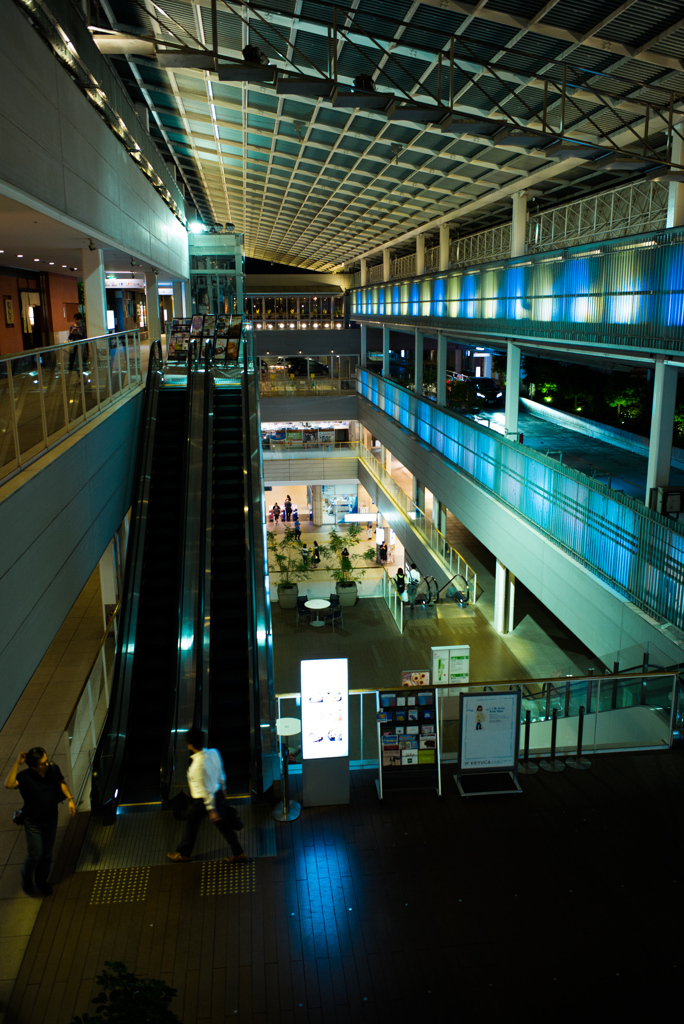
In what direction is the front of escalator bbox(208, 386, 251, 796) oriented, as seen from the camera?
facing the viewer

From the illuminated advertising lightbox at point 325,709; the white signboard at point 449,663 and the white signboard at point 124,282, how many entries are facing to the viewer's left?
0

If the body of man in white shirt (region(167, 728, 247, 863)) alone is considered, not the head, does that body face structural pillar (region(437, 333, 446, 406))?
no

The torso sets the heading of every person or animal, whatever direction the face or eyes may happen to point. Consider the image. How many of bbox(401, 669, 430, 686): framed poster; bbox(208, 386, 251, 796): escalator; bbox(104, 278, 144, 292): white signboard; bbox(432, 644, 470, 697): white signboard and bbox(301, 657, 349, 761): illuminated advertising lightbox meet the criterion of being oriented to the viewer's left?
0

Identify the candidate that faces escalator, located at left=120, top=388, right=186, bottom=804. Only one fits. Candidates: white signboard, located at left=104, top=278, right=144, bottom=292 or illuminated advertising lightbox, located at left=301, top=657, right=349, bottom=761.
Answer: the white signboard

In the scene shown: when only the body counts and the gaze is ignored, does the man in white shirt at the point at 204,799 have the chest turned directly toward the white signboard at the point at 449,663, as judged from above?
no

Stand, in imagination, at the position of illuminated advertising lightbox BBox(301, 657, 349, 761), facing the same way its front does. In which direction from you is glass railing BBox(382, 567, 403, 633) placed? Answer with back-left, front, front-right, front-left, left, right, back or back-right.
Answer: back

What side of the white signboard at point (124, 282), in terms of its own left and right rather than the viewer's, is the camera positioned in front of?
front

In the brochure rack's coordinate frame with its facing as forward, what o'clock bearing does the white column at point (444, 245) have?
The white column is roughly at 6 o'clock from the brochure rack.

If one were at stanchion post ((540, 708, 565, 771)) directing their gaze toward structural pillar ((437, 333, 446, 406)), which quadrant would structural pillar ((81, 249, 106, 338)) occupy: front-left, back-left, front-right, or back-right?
front-left

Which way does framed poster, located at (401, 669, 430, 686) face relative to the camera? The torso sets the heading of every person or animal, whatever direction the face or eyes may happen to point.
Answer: toward the camera

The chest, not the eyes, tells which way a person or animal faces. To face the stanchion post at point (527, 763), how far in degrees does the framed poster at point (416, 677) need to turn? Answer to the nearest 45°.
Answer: approximately 45° to its left

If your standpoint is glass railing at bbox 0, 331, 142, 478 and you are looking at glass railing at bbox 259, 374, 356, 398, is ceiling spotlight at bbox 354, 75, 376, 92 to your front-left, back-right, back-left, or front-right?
front-right

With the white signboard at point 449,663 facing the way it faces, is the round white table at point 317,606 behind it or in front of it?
behind

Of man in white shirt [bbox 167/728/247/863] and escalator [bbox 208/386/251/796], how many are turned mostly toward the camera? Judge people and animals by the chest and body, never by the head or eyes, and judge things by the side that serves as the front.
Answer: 1
